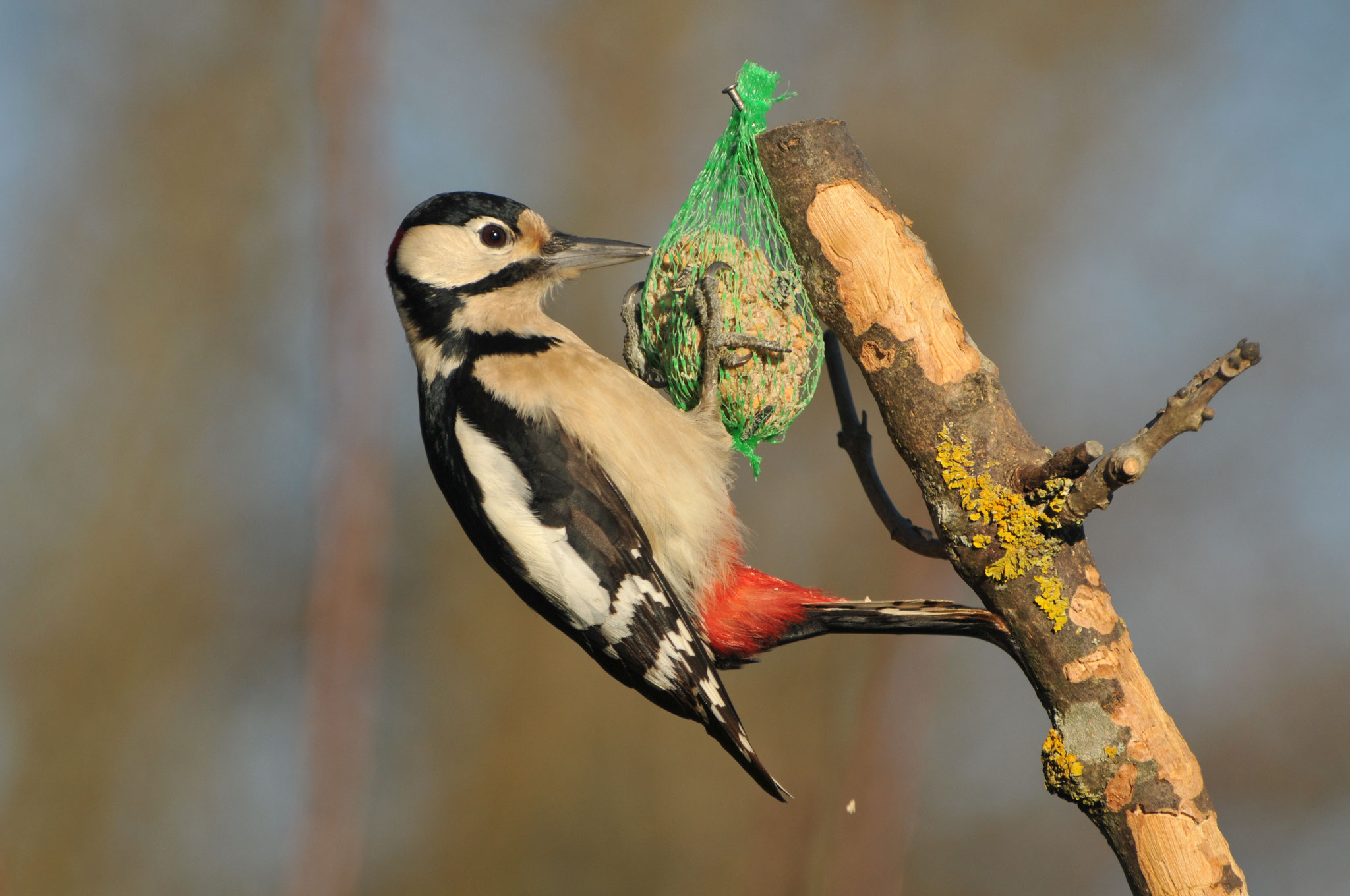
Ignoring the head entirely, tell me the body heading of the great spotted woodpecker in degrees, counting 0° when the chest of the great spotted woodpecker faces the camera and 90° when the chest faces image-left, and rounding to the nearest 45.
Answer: approximately 270°
